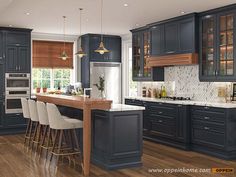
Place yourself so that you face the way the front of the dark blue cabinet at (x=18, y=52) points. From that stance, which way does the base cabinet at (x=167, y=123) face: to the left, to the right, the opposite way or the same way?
to the right

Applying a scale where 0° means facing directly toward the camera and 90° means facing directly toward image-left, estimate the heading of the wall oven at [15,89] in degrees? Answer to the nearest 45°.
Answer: approximately 0°

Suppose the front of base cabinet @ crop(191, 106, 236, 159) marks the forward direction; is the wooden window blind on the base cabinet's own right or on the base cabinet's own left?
on the base cabinet's own right

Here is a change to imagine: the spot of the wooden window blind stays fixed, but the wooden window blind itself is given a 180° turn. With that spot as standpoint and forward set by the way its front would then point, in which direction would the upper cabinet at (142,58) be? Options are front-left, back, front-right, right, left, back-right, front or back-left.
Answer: back-right

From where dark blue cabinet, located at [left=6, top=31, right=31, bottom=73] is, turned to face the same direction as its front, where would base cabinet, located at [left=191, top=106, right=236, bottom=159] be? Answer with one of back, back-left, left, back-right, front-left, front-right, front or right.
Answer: front-left

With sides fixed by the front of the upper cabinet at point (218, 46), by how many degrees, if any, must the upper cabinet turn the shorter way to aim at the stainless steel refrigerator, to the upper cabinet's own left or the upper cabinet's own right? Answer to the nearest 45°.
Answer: approximately 90° to the upper cabinet's own right

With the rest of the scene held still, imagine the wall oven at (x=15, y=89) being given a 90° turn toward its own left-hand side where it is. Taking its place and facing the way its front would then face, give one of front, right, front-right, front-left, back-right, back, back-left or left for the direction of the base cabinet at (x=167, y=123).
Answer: front-right

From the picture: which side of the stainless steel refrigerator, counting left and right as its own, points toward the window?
right

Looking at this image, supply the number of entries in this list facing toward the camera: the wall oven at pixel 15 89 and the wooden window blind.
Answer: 2

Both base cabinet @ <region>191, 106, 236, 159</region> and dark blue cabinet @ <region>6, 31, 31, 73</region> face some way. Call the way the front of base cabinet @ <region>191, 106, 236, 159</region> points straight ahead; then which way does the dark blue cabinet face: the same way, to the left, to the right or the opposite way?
to the left

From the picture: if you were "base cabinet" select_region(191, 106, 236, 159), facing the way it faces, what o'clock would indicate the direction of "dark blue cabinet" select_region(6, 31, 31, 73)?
The dark blue cabinet is roughly at 2 o'clock from the base cabinet.

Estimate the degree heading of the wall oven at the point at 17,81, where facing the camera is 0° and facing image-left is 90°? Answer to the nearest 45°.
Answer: approximately 0°

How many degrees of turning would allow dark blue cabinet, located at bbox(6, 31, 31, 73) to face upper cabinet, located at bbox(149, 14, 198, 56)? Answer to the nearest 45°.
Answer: approximately 45° to its left
